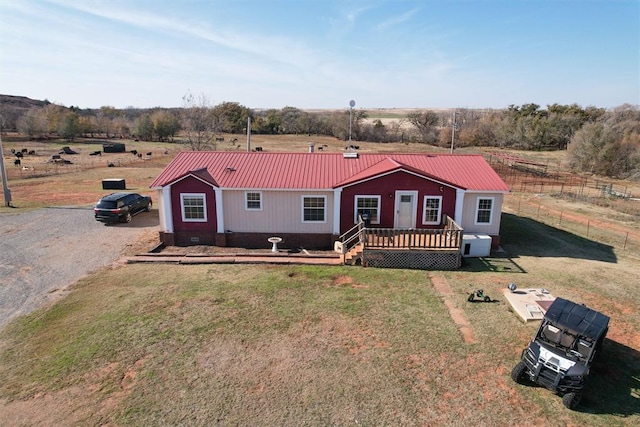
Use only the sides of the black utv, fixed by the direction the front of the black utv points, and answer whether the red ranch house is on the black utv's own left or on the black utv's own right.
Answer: on the black utv's own right

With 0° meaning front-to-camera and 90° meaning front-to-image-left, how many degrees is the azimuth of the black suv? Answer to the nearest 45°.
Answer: approximately 225°

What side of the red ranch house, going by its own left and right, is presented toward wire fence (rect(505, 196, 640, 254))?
left

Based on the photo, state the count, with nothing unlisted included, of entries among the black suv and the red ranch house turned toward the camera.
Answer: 1

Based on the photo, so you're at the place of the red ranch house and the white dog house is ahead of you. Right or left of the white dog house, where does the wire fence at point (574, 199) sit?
left

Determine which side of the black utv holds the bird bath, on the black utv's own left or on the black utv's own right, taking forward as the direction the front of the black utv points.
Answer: on the black utv's own right

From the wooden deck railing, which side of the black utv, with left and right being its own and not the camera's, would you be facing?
right

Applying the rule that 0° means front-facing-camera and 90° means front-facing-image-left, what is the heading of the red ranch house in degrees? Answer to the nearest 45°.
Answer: approximately 0°

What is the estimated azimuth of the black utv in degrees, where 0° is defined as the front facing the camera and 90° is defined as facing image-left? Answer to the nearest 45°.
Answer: approximately 45°
